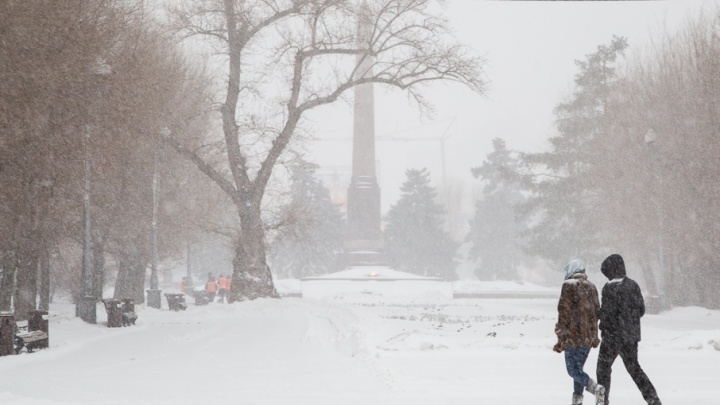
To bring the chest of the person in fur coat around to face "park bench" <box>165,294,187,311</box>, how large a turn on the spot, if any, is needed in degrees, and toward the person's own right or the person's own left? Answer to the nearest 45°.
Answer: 0° — they already face it

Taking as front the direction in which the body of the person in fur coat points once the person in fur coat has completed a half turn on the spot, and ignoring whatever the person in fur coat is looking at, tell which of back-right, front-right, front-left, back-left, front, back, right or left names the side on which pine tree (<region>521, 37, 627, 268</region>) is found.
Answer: back-left

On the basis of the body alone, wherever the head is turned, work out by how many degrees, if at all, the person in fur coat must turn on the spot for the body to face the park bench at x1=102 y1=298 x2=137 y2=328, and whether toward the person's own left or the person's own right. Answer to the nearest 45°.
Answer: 0° — they already face it

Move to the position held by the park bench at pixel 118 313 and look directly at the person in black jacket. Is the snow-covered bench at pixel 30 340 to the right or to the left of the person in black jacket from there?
right

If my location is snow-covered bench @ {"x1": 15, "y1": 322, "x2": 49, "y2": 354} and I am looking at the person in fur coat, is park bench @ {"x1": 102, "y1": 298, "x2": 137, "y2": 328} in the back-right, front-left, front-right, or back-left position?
back-left

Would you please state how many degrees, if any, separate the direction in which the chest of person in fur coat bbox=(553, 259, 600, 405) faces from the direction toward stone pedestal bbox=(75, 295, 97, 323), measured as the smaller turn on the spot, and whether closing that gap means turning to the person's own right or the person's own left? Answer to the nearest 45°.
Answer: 0° — they already face it

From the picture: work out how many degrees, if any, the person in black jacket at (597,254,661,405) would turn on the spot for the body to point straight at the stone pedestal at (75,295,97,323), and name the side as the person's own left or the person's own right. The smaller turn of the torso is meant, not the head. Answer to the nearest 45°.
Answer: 0° — they already face it

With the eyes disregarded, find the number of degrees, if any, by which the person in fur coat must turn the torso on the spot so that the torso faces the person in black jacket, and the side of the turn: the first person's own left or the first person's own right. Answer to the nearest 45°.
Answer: approximately 135° to the first person's own right

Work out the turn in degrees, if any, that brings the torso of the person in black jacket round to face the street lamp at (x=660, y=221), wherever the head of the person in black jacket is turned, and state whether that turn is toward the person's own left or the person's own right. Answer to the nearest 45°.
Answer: approximately 45° to the person's own right

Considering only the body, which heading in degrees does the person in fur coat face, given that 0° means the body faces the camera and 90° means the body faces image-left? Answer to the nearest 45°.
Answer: approximately 135°

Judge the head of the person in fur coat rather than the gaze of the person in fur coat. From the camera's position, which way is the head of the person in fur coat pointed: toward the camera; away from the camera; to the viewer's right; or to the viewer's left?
away from the camera

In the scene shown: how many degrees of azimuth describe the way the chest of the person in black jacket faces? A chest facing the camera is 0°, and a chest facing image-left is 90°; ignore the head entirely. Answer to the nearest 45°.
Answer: approximately 135°
